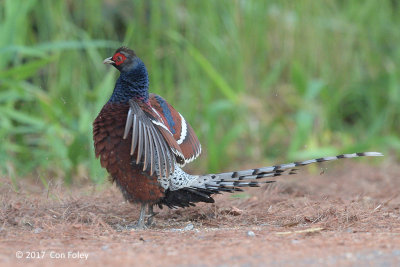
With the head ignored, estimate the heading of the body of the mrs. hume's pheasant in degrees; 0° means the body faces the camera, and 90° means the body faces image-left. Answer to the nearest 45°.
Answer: approximately 90°
